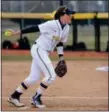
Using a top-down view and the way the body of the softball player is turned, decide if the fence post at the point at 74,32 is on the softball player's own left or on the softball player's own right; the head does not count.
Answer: on the softball player's own left

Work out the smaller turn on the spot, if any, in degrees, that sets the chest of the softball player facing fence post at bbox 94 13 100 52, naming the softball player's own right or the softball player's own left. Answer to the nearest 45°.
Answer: approximately 135° to the softball player's own left

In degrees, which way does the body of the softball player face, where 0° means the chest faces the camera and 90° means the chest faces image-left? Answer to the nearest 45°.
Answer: approximately 315°
